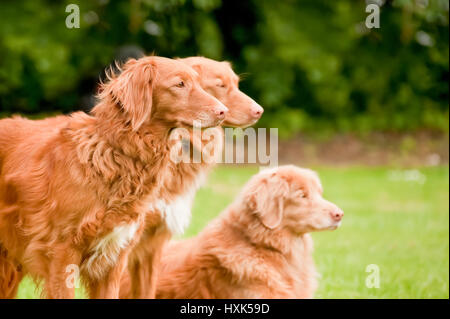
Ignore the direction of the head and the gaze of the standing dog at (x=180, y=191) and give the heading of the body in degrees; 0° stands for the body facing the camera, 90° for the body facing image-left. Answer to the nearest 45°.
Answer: approximately 270°

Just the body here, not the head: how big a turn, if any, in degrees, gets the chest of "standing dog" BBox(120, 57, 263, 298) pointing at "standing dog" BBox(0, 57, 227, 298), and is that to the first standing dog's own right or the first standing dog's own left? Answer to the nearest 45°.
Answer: approximately 135° to the first standing dog's own right

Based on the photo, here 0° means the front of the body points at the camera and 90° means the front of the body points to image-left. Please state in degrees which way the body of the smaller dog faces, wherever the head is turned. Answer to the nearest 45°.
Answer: approximately 270°

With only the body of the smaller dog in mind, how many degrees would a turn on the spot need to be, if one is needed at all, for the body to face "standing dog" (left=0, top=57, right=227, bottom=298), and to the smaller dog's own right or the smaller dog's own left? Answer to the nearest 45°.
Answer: approximately 135° to the smaller dog's own right
